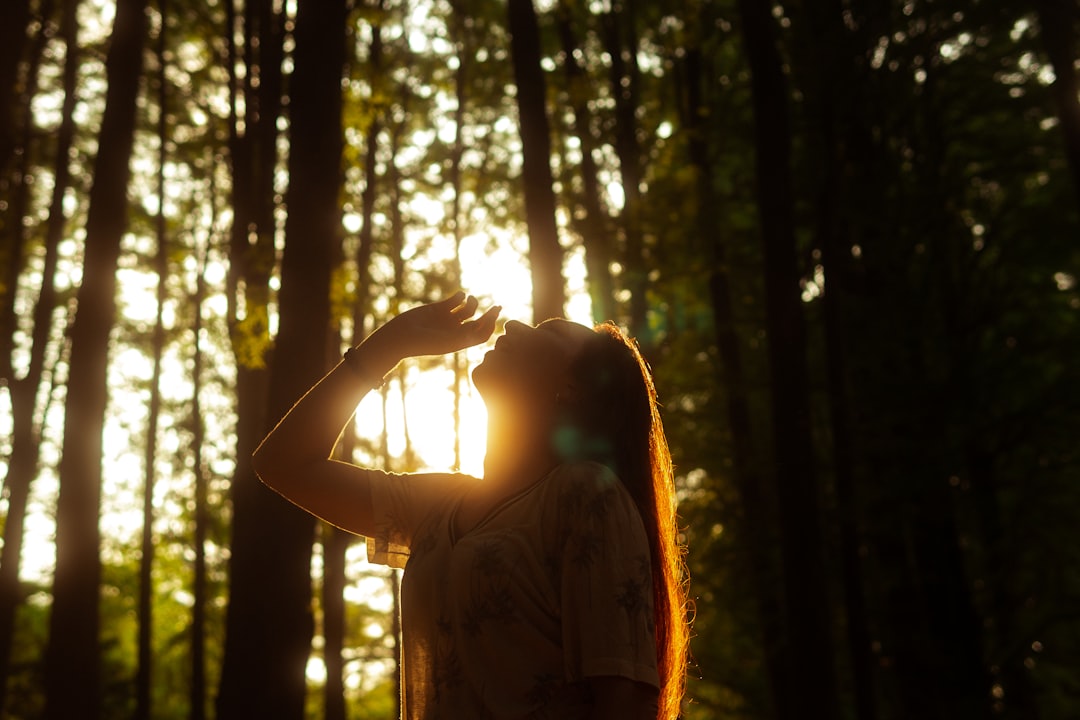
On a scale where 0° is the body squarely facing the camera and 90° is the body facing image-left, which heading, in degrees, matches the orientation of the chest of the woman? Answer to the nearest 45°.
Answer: approximately 45°

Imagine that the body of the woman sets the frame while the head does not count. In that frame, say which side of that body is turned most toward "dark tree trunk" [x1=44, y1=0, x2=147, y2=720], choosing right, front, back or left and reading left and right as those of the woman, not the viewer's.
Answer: right

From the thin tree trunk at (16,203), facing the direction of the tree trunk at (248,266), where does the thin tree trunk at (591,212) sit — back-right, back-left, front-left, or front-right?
front-left

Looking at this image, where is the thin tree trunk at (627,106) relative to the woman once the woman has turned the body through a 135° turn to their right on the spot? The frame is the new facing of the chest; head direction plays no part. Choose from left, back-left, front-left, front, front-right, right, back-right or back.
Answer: front

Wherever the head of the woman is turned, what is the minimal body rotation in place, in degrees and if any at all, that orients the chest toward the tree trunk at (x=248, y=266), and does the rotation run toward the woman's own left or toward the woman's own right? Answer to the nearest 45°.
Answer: approximately 135° to the woman's own right

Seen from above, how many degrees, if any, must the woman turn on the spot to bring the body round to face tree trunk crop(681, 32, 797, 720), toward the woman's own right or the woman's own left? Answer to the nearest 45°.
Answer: approximately 135° to the woman's own right

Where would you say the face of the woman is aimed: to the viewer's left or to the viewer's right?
to the viewer's left

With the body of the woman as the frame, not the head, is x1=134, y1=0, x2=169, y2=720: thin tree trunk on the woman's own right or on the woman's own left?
on the woman's own right

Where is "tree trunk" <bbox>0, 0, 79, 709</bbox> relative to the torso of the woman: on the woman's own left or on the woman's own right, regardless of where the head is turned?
on the woman's own right
